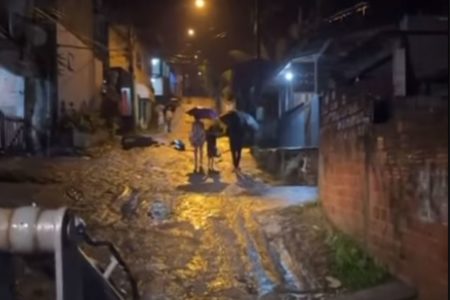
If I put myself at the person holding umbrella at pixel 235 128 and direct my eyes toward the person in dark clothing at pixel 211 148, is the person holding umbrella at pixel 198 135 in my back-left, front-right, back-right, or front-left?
front-left

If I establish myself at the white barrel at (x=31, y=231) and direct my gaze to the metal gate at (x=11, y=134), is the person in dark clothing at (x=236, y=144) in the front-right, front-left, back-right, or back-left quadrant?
front-right

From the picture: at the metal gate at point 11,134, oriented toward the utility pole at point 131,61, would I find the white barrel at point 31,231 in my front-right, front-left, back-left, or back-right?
back-right
